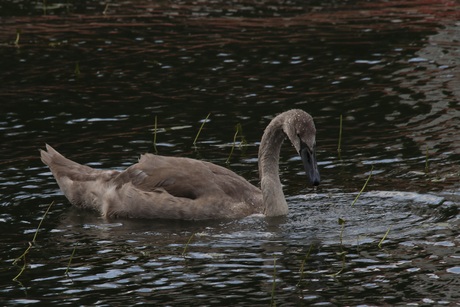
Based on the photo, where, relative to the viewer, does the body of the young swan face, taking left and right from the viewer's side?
facing to the right of the viewer
